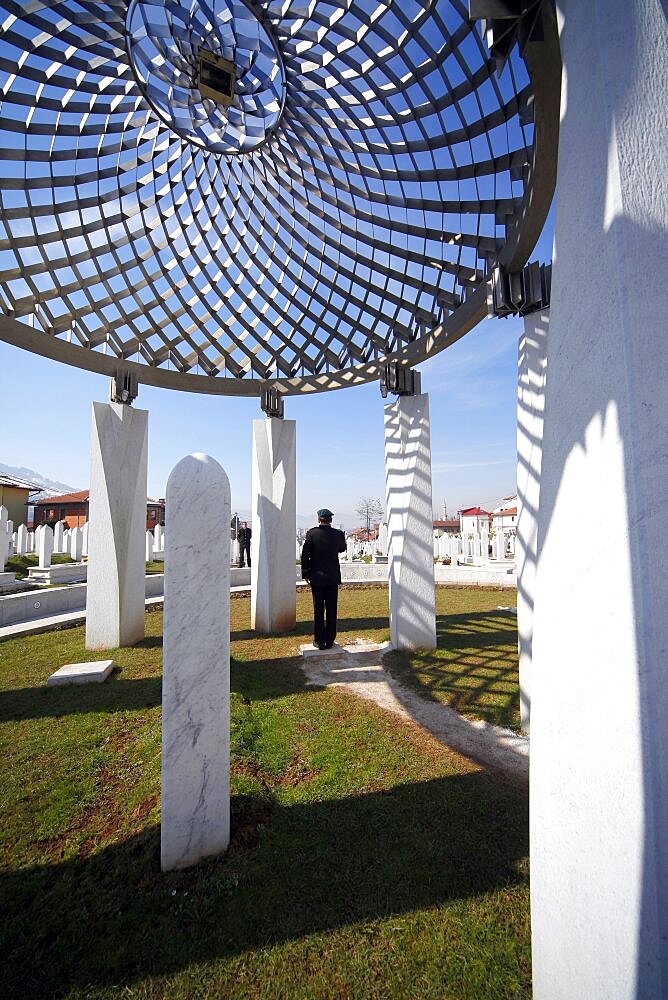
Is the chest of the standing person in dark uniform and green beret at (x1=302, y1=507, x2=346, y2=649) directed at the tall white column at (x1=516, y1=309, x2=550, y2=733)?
no

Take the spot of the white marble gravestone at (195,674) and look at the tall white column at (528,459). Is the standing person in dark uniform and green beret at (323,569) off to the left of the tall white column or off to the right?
left

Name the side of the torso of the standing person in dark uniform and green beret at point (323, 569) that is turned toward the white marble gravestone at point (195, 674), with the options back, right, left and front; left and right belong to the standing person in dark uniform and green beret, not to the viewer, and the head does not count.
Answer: back

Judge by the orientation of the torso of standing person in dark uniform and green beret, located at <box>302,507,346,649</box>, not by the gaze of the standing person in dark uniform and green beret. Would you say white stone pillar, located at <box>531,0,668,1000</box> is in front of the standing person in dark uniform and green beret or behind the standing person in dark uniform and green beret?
behind

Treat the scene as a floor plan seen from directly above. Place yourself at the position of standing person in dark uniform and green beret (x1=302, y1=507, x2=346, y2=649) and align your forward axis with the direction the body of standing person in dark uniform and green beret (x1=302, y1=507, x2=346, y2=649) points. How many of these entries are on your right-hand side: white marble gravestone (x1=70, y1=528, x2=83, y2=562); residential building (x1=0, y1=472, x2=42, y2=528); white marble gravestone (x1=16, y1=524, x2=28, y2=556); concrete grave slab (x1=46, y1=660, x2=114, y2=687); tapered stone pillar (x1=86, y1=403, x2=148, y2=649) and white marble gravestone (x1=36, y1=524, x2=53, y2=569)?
0

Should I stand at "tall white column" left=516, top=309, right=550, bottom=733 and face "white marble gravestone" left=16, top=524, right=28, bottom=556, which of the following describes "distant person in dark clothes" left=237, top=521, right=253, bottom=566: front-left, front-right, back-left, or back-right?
front-right

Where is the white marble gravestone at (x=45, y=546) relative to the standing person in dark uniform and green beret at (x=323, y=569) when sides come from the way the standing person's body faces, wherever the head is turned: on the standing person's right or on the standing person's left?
on the standing person's left

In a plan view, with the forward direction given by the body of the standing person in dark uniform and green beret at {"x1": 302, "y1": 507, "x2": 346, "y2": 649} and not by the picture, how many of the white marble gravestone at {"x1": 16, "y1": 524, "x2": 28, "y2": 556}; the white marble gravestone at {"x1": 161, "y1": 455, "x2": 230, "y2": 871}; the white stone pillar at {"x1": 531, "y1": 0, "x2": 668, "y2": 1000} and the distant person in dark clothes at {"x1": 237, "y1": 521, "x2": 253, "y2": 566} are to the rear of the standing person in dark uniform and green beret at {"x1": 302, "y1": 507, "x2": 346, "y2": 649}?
2

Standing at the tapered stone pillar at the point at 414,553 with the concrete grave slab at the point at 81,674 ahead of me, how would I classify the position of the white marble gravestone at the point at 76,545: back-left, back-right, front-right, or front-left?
front-right

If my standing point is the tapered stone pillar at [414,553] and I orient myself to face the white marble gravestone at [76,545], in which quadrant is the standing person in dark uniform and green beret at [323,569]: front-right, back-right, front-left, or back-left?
front-left

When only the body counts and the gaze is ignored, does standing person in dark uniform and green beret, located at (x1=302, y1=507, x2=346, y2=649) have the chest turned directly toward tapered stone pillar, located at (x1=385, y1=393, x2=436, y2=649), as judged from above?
no

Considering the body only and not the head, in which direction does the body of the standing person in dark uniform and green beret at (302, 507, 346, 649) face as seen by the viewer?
away from the camera

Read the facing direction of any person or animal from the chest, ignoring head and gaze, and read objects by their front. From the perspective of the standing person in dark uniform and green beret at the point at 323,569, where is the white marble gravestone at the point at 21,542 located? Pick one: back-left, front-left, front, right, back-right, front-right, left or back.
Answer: front-left

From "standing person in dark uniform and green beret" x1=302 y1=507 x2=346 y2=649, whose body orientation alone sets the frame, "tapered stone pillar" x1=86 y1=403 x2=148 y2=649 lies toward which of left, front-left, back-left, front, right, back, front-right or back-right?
left

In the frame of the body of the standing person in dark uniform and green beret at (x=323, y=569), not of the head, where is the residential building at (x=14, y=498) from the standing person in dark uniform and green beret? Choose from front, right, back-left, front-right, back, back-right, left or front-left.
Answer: front-left
